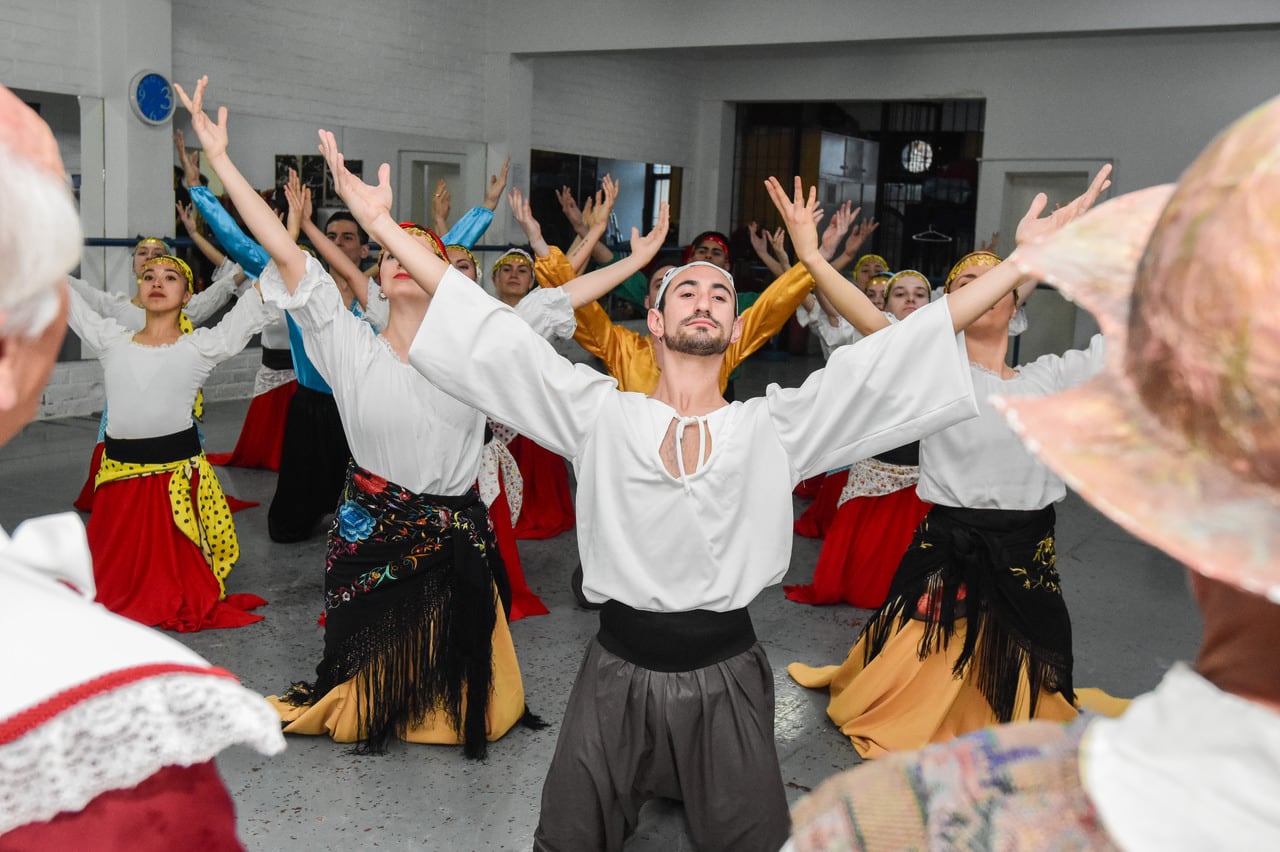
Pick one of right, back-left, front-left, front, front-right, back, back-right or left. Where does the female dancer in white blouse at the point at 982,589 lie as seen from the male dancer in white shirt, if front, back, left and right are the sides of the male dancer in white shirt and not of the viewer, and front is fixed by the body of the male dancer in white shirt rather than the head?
back-left

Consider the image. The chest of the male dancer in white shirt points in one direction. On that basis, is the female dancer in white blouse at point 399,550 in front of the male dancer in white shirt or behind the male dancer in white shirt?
behind

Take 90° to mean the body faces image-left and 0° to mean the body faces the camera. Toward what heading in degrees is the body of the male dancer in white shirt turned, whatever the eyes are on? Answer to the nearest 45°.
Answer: approximately 0°

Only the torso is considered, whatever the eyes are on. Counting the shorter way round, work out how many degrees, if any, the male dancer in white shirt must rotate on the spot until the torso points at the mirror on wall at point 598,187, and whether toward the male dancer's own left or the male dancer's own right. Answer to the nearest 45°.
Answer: approximately 180°

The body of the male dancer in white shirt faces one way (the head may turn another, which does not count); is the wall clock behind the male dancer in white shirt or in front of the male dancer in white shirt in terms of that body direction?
behind

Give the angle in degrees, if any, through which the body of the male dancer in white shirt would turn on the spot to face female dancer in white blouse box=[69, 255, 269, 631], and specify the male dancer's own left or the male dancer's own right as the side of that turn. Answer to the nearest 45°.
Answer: approximately 135° to the male dancer's own right

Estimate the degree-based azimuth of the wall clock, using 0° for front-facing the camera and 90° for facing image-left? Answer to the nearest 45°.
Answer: approximately 315°
